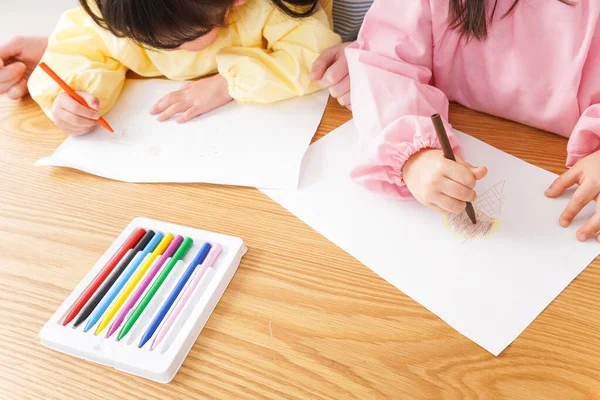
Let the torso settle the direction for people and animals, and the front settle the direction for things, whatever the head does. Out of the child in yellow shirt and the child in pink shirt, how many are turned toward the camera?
2

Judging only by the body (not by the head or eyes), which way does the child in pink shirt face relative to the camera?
toward the camera

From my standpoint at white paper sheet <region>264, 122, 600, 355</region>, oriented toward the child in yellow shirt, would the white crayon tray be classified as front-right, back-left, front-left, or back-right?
front-left

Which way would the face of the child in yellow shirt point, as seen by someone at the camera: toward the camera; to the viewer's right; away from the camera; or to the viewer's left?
toward the camera

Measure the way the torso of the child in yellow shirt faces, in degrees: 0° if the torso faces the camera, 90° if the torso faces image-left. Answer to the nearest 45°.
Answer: approximately 0°
